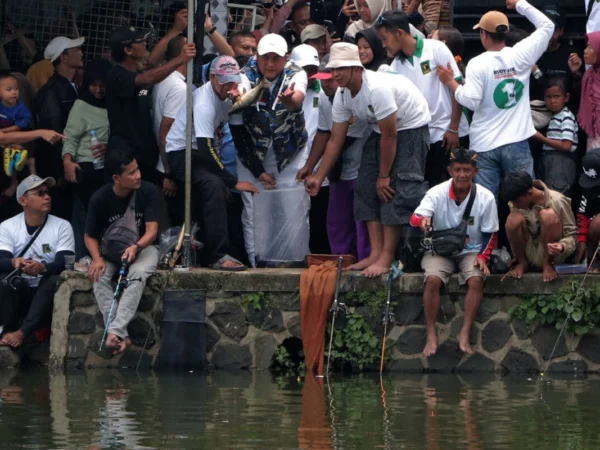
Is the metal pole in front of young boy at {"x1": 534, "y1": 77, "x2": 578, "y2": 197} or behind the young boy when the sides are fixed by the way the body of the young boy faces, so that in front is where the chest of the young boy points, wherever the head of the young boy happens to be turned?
in front

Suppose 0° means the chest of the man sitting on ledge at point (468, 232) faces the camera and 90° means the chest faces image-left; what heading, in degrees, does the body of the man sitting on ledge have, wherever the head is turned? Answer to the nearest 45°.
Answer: approximately 0°

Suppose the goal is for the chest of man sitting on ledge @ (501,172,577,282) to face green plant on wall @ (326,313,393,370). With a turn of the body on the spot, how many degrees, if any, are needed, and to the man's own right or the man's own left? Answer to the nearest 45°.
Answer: approximately 45° to the man's own right

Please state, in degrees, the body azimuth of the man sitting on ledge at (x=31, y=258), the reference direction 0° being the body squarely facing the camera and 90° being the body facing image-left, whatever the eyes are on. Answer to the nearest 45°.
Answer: approximately 0°

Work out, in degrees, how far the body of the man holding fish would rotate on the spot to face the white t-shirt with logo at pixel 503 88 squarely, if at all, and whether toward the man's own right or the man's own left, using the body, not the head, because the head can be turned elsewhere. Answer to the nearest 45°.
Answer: approximately 90° to the man's own left

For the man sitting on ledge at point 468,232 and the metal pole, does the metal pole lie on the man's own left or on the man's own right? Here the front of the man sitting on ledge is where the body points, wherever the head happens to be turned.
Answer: on the man's own right

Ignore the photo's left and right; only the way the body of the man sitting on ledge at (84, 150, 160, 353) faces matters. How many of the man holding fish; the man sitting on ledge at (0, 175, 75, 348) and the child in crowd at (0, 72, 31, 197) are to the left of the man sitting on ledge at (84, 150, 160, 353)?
1
